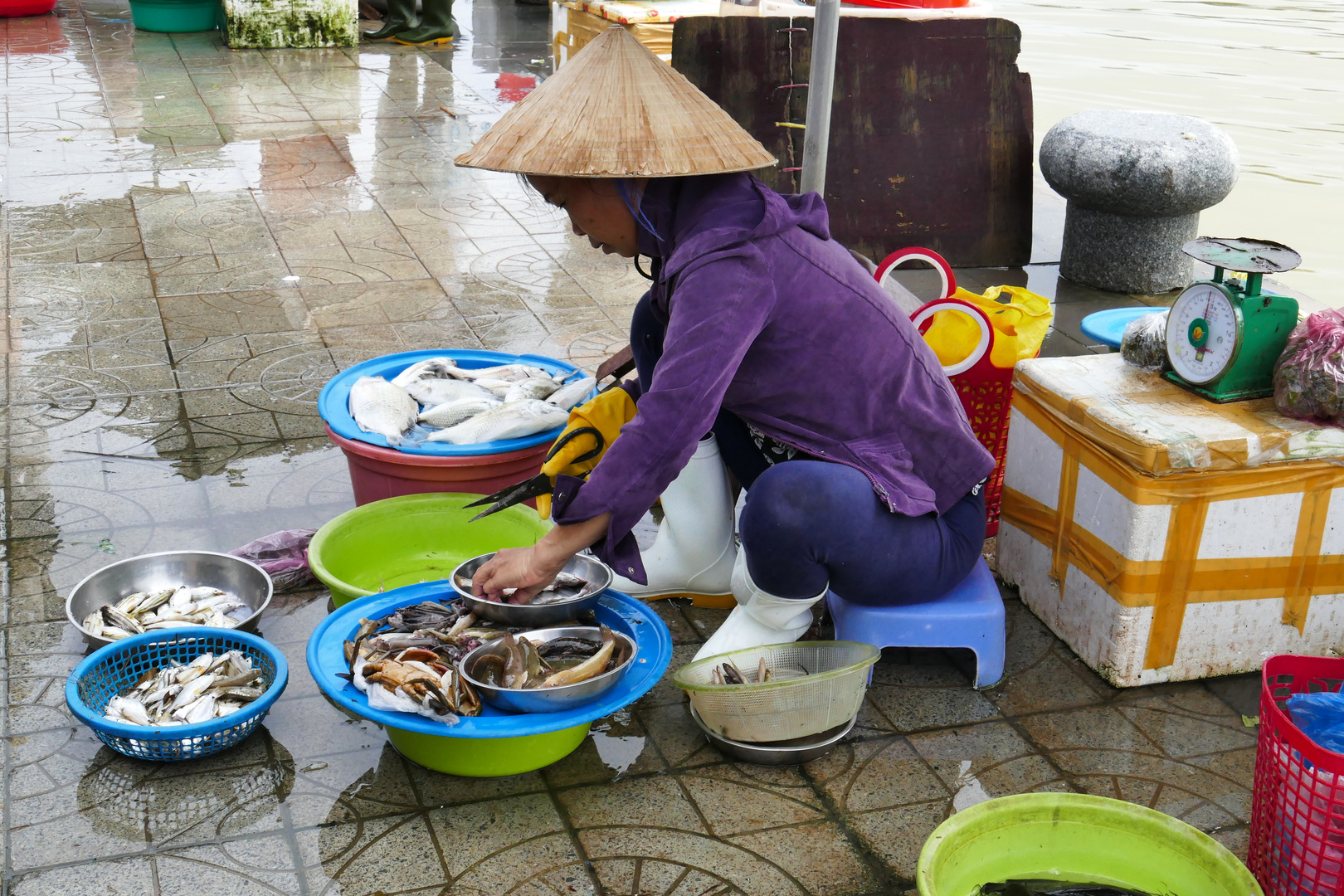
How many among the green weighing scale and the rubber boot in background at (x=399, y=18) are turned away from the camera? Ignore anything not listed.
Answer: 0

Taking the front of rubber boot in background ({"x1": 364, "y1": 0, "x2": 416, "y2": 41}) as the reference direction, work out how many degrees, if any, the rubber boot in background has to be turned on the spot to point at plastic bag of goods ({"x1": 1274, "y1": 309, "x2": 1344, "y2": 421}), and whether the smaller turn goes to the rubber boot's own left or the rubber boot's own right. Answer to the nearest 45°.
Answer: approximately 90° to the rubber boot's own left

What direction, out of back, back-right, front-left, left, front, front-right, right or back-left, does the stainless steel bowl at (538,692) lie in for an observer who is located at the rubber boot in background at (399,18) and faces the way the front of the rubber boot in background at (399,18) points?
left

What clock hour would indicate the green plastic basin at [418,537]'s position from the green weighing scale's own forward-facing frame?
The green plastic basin is roughly at 1 o'clock from the green weighing scale.

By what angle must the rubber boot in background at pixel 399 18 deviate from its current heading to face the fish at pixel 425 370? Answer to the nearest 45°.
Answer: approximately 90° to its left

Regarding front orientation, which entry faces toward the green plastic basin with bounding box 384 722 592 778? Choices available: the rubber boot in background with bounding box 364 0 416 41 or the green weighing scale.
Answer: the green weighing scale

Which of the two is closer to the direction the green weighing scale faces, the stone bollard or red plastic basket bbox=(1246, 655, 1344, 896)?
the red plastic basket

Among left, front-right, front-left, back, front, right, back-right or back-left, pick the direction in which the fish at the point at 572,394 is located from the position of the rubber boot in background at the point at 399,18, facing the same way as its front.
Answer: left

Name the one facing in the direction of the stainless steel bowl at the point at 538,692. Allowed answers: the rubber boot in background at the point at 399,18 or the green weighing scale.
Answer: the green weighing scale

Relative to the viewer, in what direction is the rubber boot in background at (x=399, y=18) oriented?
to the viewer's left

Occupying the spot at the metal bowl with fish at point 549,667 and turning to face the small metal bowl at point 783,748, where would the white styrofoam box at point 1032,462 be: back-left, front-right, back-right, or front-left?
front-left

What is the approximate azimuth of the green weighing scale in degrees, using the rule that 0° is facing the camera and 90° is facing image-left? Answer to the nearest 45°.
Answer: approximately 45°

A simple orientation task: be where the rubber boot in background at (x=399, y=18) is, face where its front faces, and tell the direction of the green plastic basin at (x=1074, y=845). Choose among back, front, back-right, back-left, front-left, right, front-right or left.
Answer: left

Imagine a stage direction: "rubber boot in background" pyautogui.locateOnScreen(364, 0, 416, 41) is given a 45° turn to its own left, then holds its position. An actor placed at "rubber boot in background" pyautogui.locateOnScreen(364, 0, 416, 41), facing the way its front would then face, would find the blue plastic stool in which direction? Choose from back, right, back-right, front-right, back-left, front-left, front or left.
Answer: front-left

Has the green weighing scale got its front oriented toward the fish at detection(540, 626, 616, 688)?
yes
